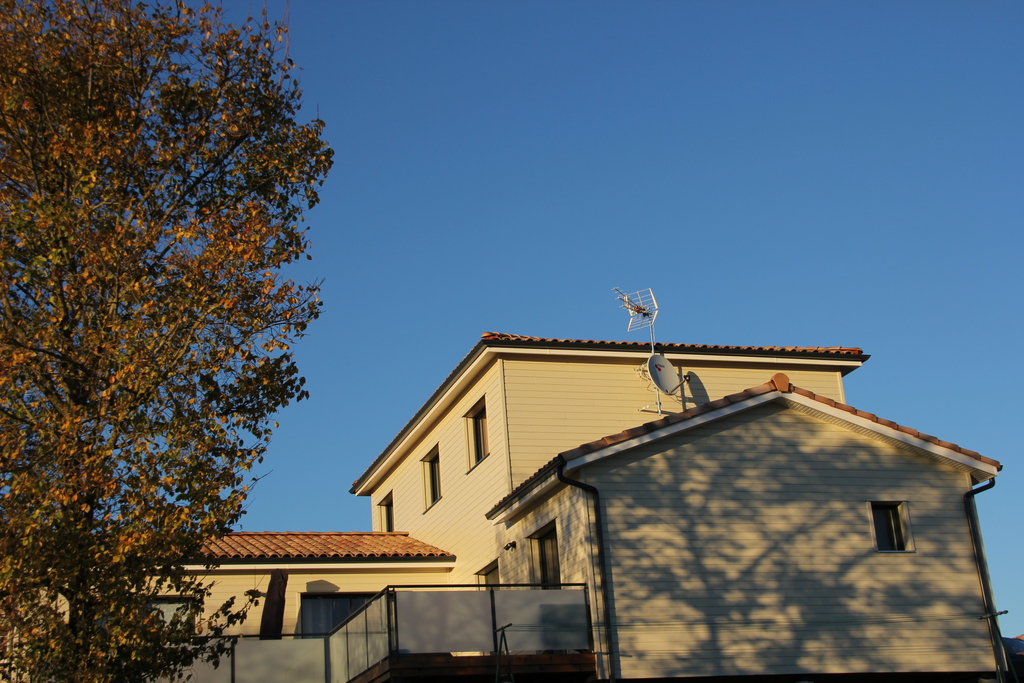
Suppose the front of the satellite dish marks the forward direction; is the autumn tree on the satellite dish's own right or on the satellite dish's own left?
on the satellite dish's own right
